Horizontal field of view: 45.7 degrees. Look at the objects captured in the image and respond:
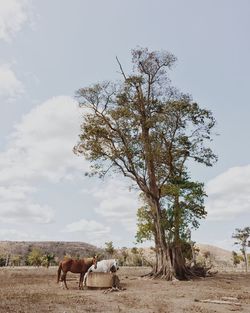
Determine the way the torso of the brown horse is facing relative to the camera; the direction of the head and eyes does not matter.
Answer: to the viewer's right

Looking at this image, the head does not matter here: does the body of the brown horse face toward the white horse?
yes
